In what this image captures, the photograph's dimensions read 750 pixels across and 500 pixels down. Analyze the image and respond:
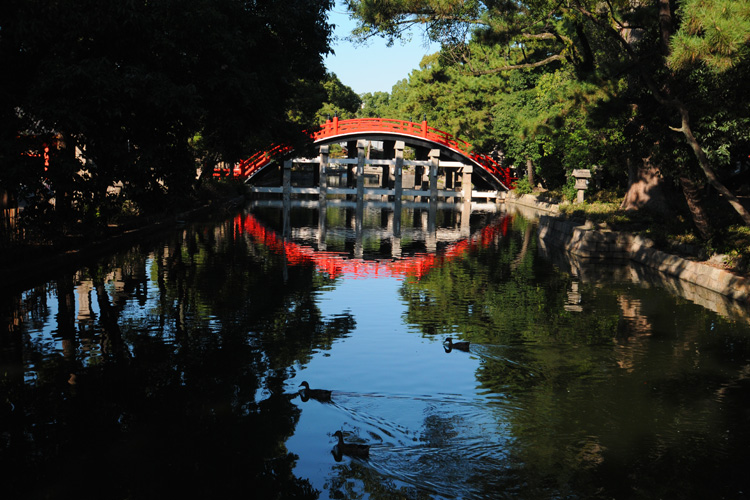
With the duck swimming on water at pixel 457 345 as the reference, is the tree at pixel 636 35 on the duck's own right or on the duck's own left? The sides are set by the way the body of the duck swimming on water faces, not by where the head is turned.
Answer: on the duck's own right

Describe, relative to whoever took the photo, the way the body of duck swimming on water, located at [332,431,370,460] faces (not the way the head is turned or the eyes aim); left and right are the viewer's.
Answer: facing to the left of the viewer

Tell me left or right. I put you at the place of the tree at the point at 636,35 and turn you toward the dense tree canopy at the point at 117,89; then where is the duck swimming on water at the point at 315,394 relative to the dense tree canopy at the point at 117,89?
left

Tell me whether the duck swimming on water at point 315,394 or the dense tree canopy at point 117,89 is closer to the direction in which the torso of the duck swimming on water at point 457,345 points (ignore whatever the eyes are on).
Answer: the dense tree canopy

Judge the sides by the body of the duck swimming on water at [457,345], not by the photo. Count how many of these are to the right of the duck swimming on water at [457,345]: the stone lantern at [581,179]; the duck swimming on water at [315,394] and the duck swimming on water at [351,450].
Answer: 1

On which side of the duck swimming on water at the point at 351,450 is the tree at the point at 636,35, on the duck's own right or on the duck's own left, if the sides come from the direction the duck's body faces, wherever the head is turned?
on the duck's own right

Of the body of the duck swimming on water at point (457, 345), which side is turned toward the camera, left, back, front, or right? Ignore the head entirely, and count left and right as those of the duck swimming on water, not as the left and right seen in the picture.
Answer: left

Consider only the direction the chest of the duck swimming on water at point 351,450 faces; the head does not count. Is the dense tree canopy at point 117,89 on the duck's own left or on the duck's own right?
on the duck's own right

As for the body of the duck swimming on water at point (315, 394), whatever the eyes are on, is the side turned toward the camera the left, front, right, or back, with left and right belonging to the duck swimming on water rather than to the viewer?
left

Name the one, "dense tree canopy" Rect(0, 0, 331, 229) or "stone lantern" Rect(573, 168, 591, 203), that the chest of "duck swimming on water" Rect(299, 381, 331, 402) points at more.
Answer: the dense tree canopy

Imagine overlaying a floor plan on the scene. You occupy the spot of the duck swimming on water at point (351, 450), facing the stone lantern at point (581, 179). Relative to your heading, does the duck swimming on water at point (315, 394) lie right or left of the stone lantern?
left

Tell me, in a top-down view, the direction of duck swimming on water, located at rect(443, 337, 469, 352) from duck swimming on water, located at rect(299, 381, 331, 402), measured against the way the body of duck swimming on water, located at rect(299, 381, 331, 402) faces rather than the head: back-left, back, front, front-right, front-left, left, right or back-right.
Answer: back-right

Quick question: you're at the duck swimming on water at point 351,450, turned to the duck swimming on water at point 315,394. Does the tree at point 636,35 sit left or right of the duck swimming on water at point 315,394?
right
